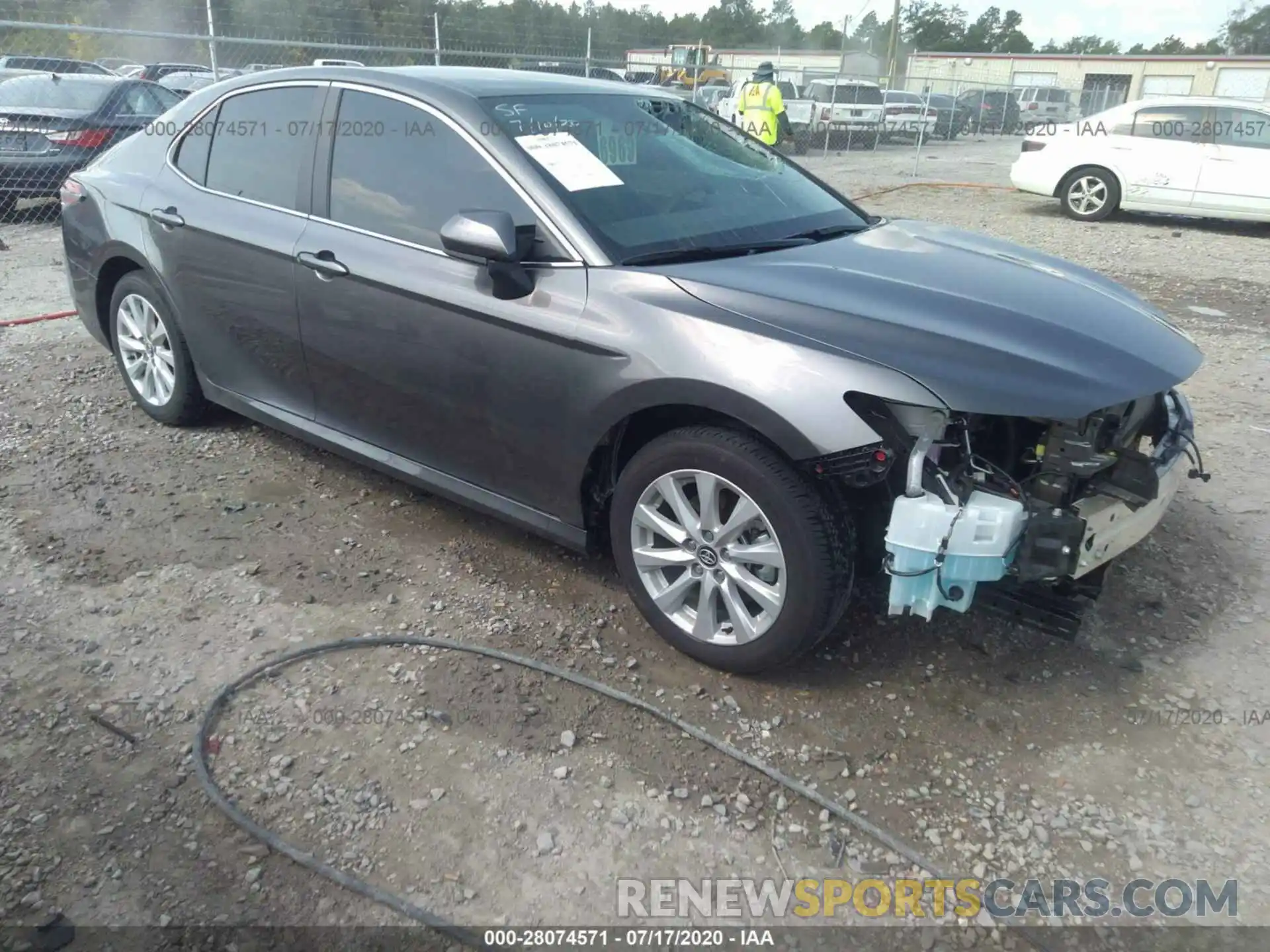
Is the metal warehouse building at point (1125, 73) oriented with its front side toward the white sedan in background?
yes

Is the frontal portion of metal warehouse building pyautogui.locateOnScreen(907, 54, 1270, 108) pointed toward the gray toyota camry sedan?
yes

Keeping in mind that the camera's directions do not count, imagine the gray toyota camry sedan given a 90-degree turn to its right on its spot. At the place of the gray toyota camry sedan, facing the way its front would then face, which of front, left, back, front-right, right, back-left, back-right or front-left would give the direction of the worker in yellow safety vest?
back-right

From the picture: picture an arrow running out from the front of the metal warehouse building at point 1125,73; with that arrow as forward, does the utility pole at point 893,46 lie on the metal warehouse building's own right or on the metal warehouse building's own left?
on the metal warehouse building's own right

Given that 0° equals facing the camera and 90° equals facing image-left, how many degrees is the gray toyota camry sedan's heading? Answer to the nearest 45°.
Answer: approximately 315°

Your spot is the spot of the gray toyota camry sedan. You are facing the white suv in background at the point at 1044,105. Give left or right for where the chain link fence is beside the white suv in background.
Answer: left

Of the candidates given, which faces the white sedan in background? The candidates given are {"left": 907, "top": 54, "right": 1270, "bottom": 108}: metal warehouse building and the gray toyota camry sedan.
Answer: the metal warehouse building

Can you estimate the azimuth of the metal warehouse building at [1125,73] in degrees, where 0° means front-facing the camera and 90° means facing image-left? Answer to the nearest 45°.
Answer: approximately 0°

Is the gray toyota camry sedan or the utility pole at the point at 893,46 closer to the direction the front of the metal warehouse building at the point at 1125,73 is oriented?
the gray toyota camry sedan
